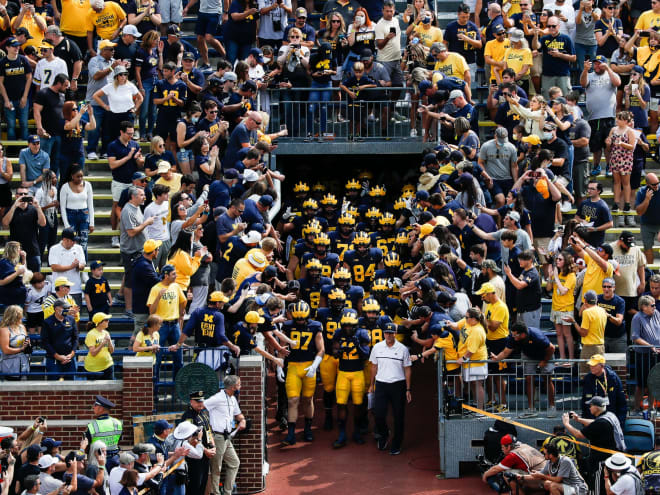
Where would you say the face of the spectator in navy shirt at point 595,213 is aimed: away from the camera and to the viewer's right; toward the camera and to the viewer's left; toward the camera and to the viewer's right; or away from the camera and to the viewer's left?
toward the camera and to the viewer's left

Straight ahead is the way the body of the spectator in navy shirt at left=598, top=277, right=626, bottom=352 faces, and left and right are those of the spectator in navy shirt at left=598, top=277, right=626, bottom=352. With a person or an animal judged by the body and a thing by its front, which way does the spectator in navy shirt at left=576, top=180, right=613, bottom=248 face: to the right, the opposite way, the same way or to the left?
the same way

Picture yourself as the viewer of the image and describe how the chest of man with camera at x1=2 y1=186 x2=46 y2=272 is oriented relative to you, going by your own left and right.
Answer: facing the viewer

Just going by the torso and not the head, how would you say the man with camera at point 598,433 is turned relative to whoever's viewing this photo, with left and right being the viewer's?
facing to the left of the viewer

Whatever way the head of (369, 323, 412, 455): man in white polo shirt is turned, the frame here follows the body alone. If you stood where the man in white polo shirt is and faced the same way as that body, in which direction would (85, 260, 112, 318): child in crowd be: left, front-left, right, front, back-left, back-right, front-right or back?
right

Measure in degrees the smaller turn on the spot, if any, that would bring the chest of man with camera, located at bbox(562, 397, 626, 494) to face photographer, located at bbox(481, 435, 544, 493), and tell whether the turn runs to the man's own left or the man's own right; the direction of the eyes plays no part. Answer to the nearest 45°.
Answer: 0° — they already face them

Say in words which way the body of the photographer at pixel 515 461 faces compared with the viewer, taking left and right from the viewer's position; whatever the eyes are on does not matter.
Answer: facing to the left of the viewer

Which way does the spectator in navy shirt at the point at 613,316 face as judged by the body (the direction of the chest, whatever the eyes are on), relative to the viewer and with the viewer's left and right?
facing the viewer and to the left of the viewer
